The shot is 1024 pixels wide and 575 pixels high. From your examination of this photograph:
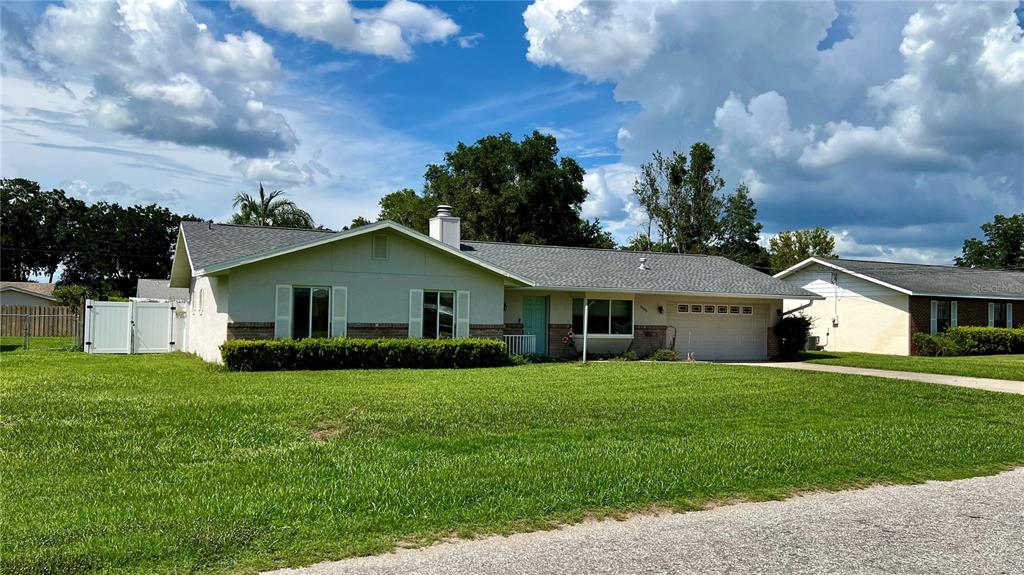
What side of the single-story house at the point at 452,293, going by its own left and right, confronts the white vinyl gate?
right

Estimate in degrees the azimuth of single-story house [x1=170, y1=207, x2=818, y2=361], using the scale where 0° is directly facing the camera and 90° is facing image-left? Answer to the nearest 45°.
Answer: approximately 0°

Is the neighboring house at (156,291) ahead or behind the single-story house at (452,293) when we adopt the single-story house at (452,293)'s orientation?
behind

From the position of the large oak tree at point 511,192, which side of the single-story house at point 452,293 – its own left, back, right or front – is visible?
back
